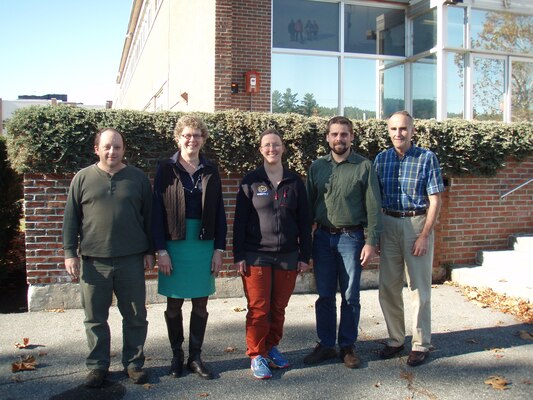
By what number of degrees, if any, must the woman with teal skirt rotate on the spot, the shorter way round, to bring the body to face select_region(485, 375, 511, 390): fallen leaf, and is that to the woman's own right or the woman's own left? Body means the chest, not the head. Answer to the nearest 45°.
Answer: approximately 90° to the woman's own left

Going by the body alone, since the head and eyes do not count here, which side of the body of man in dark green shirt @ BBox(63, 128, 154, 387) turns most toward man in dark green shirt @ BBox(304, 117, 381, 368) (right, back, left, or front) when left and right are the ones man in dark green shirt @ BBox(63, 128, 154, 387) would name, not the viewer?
left

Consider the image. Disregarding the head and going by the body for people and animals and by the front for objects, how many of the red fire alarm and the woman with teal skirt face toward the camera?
2

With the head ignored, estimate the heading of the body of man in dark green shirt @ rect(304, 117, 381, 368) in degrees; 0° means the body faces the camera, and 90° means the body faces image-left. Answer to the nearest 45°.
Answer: approximately 0°

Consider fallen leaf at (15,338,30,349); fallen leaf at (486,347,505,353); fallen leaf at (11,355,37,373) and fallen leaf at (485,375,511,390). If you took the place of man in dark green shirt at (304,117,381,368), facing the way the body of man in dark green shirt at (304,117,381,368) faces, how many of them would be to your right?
2

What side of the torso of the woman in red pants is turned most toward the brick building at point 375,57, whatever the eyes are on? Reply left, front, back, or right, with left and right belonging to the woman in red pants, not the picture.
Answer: back

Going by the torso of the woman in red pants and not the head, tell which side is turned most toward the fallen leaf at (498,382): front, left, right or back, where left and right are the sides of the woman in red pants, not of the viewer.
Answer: left

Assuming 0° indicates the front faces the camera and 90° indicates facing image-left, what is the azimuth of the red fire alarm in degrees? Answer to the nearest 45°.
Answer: approximately 0°
